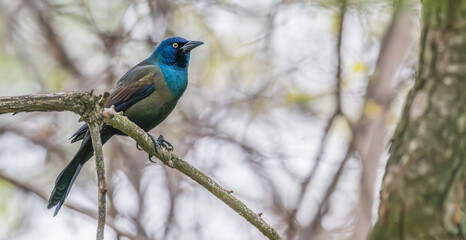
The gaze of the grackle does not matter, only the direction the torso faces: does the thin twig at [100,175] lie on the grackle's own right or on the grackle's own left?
on the grackle's own right

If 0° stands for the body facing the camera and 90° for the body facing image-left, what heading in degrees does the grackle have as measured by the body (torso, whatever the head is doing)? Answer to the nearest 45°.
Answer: approximately 270°
